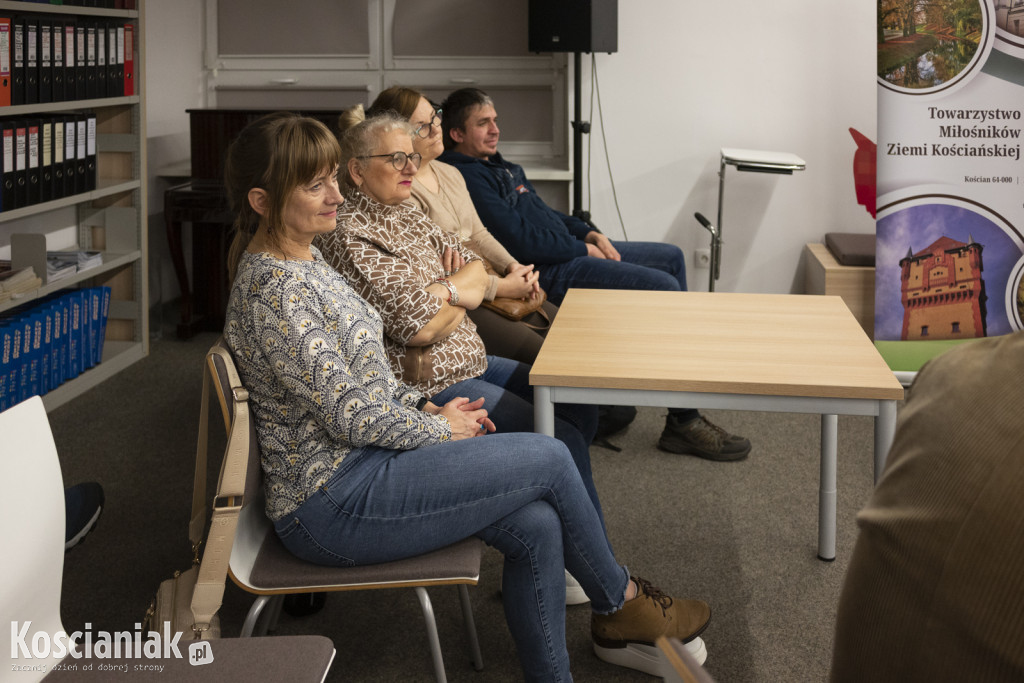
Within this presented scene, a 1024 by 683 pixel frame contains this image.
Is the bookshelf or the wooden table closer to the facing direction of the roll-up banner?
the wooden table

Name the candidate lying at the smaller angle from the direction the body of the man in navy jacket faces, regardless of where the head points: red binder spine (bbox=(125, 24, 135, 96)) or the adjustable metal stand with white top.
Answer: the adjustable metal stand with white top

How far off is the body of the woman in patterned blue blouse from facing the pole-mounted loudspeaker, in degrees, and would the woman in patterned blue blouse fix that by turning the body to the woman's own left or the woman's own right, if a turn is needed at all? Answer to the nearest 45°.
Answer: approximately 90° to the woman's own left

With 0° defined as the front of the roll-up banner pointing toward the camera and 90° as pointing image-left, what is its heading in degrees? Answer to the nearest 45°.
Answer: approximately 0°

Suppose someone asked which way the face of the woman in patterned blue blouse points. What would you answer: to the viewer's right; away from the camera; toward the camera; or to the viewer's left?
to the viewer's right

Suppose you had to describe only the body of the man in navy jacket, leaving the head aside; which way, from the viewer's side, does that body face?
to the viewer's right

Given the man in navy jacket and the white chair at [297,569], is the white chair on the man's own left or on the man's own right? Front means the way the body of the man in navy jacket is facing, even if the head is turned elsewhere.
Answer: on the man's own right

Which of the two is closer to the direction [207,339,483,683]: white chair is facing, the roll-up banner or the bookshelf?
the roll-up banner

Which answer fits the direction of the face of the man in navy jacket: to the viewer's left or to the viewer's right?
to the viewer's right

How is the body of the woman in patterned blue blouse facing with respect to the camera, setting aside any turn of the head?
to the viewer's right
